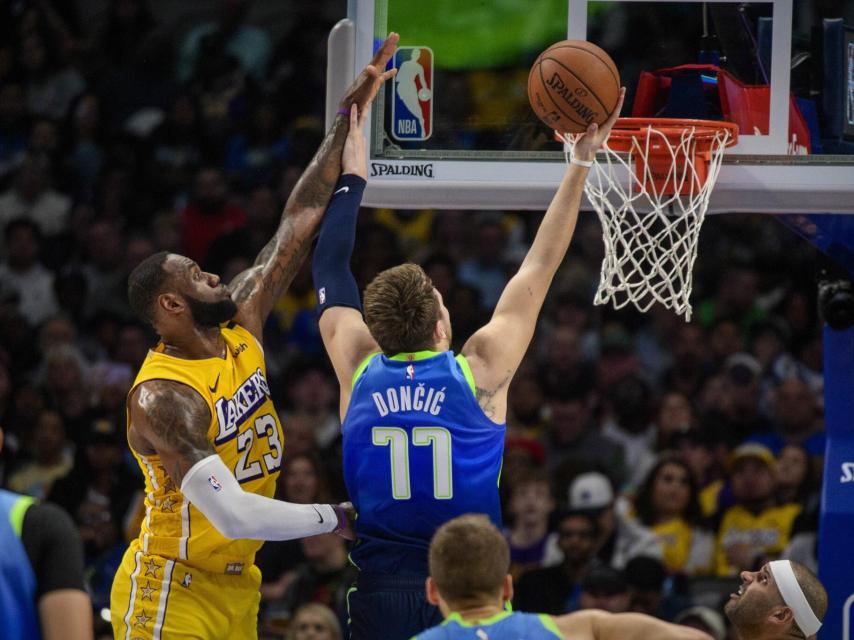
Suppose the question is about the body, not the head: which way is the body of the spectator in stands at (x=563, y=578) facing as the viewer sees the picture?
toward the camera

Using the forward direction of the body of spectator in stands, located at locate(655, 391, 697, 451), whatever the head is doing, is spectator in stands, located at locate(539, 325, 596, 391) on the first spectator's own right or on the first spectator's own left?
on the first spectator's own right

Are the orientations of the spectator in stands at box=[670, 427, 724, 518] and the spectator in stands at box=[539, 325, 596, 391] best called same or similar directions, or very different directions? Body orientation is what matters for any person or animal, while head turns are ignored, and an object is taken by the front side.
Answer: same or similar directions

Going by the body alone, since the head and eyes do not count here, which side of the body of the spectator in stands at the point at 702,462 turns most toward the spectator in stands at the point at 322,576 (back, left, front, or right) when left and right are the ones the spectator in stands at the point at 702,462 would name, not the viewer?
right

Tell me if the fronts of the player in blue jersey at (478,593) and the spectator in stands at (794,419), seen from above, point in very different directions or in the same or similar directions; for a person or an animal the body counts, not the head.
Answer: very different directions

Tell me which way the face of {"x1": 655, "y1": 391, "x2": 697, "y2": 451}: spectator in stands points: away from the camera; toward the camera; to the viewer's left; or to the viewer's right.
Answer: toward the camera

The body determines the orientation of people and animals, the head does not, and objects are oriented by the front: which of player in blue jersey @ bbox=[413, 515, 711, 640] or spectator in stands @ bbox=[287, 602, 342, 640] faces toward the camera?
the spectator in stands

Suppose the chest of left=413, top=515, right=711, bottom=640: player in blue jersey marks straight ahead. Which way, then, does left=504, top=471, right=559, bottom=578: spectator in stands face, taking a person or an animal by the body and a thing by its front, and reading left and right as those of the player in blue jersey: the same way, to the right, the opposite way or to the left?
the opposite way

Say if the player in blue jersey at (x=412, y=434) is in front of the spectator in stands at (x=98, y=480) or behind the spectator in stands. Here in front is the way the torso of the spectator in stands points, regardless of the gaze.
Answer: in front

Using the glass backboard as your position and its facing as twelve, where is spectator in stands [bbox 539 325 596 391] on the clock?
The spectator in stands is roughly at 6 o'clock from the glass backboard.

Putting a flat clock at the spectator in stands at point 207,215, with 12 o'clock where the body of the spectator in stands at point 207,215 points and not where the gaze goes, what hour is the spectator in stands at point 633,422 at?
the spectator in stands at point 633,422 is roughly at 10 o'clock from the spectator in stands at point 207,215.

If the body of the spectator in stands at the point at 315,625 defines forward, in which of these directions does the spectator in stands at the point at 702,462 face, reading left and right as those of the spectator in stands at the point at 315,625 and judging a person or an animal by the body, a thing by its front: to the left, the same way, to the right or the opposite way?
the same way

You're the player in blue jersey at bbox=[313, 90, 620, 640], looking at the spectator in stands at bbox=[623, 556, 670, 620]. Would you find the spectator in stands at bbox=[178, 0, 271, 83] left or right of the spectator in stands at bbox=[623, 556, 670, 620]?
left

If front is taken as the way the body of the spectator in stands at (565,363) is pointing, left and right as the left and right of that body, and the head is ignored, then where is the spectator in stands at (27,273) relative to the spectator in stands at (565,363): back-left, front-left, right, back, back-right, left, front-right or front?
right

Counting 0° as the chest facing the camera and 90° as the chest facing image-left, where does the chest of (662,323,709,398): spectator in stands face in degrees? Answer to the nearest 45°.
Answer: approximately 0°

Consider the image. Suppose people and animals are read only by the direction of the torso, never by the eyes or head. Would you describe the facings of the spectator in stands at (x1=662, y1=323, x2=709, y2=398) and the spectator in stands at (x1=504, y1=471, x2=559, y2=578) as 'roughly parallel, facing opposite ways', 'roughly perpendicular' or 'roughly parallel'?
roughly parallel
